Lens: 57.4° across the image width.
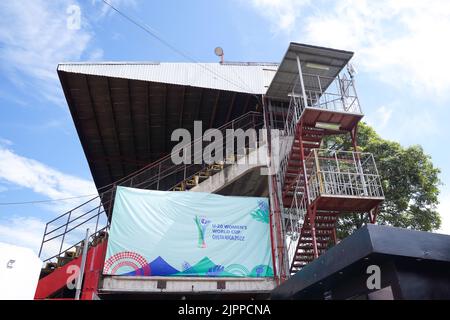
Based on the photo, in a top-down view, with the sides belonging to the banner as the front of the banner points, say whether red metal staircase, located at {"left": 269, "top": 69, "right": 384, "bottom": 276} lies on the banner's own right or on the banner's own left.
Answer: on the banner's own left

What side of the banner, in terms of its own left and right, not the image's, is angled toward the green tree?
left

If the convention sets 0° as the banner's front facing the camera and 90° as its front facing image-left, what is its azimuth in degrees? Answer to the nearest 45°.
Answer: approximately 0°

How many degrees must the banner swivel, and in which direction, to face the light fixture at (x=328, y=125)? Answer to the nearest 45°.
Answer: approximately 45° to its left
